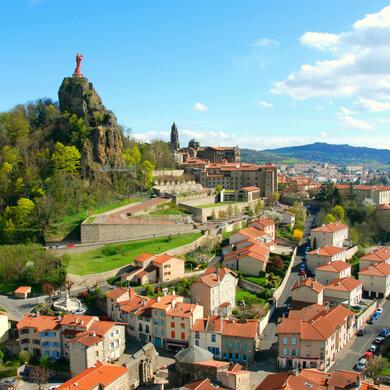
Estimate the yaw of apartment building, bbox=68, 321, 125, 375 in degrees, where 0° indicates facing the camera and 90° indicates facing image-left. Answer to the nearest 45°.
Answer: approximately 315°

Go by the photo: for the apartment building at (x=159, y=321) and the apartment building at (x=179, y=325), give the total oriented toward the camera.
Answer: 2

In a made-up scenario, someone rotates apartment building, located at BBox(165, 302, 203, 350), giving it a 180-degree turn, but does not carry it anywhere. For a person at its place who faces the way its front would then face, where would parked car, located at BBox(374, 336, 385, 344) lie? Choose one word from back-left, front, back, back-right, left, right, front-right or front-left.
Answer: right

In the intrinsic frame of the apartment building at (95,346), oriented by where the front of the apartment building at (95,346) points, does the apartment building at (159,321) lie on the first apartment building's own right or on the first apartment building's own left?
on the first apartment building's own left

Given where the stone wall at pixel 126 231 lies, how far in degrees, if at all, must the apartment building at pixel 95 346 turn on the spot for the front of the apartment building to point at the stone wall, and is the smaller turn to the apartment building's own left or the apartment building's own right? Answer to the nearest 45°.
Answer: approximately 135° to the apartment building's own left

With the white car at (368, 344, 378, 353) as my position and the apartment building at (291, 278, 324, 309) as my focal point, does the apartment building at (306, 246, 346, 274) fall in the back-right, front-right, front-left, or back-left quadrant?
front-right

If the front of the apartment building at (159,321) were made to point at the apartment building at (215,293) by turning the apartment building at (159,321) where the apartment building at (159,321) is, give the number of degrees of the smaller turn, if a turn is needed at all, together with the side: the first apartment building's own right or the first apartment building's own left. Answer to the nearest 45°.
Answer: approximately 135° to the first apartment building's own left

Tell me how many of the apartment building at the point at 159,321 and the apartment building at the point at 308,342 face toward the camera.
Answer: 2

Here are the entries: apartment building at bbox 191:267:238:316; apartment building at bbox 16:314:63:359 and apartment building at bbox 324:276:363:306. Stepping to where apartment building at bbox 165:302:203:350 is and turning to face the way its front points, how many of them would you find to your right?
1

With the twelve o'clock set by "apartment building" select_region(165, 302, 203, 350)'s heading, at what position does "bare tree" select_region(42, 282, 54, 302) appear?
The bare tree is roughly at 4 o'clock from the apartment building.

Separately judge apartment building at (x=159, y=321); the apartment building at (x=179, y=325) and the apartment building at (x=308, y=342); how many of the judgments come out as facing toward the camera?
3

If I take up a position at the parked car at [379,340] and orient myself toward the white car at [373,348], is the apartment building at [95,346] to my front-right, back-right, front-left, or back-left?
front-right

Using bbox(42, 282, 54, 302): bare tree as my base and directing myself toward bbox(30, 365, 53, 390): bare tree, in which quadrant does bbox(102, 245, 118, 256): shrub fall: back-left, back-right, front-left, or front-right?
back-left

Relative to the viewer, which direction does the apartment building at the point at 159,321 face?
toward the camera

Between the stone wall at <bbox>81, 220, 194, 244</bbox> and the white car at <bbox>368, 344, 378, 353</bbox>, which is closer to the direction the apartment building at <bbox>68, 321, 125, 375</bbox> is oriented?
the white car

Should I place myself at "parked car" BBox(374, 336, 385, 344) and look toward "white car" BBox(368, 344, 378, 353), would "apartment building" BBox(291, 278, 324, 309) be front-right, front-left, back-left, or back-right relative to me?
back-right
